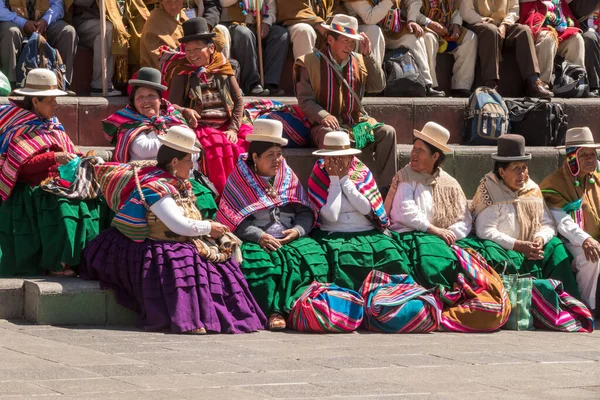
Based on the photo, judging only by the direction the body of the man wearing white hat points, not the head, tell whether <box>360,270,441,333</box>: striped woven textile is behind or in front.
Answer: in front

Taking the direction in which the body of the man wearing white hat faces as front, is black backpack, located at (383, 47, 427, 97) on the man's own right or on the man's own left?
on the man's own left

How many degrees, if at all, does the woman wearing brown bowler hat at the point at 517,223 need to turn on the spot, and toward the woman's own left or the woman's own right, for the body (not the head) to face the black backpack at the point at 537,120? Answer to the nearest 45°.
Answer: approximately 135° to the woman's own left

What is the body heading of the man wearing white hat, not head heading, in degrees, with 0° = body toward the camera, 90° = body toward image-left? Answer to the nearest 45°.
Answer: approximately 315°

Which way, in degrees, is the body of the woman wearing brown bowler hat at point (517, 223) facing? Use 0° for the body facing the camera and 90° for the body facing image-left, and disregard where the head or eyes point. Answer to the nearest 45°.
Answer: approximately 315°

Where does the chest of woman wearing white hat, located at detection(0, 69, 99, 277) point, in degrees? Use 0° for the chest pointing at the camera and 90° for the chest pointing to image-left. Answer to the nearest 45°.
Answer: approximately 270°

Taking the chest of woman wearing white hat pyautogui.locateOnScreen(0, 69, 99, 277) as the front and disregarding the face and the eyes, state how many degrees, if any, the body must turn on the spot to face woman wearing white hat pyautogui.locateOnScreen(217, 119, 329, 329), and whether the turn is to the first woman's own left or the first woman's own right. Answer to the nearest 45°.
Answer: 0° — they already face them

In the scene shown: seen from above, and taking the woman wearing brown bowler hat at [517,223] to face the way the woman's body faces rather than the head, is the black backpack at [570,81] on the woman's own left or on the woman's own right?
on the woman's own left

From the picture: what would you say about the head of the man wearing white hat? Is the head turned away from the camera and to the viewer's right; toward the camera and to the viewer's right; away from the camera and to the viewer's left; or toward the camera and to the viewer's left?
toward the camera and to the viewer's right

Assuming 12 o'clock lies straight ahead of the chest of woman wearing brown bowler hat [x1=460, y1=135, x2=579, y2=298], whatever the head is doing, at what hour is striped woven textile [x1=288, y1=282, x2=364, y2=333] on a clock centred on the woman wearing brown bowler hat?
The striped woven textile is roughly at 3 o'clock from the woman wearing brown bowler hat.
